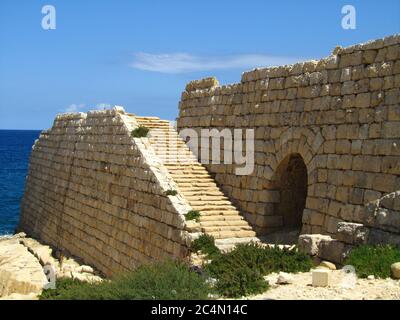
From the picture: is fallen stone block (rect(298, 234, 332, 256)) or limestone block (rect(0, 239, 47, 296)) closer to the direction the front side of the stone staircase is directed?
the fallen stone block

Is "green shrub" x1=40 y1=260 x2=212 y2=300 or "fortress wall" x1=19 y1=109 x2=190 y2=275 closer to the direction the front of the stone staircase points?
the green shrub

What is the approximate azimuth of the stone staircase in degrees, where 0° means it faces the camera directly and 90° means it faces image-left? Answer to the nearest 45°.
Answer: approximately 315°
